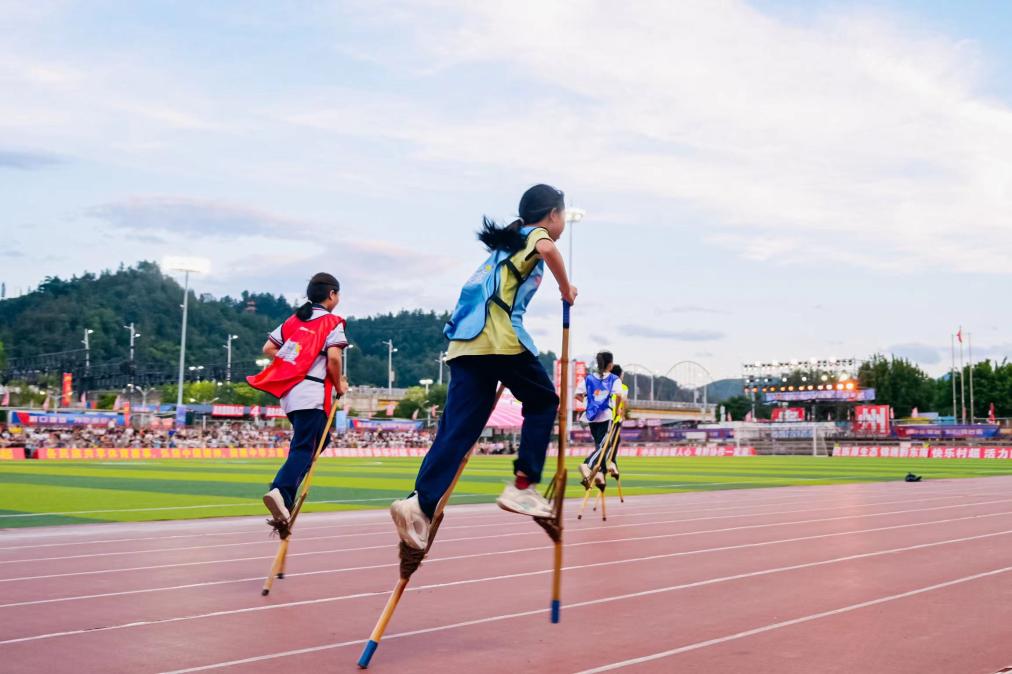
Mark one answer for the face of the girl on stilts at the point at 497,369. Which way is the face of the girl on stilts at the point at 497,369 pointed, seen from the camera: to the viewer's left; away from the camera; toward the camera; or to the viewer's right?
to the viewer's right

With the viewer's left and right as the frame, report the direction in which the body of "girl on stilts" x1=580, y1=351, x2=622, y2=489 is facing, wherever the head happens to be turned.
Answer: facing away from the viewer and to the right of the viewer

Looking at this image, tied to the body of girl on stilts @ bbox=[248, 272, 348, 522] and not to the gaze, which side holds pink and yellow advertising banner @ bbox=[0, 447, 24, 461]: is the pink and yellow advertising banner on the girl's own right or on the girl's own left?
on the girl's own left

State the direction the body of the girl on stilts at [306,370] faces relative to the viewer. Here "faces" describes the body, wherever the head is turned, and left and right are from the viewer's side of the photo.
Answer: facing away from the viewer and to the right of the viewer

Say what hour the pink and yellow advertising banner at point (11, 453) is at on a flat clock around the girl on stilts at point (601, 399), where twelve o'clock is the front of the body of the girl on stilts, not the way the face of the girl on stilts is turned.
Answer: The pink and yellow advertising banner is roughly at 9 o'clock from the girl on stilts.

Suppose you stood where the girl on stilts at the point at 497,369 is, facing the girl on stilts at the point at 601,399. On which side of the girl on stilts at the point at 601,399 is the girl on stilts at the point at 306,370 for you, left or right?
left

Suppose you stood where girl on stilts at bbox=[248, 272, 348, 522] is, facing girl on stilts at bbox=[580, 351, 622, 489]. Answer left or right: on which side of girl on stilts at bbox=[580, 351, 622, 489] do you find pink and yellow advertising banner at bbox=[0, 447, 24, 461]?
left

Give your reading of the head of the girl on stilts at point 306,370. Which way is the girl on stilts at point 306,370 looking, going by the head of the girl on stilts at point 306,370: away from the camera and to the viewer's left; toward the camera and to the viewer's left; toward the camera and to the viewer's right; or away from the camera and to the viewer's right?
away from the camera and to the viewer's right
